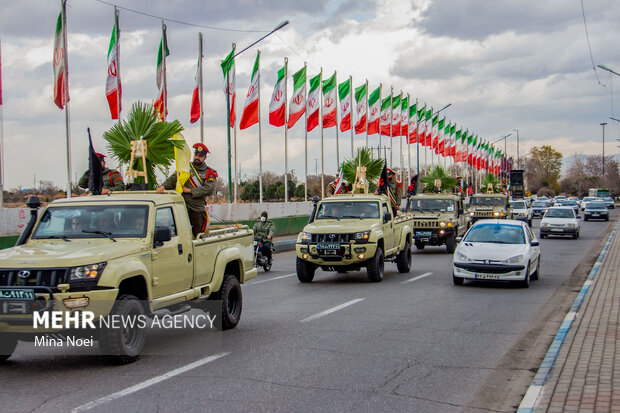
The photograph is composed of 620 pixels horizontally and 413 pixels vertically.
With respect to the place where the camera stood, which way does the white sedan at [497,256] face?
facing the viewer

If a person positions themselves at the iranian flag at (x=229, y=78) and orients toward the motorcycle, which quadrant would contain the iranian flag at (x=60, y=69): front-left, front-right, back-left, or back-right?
front-right

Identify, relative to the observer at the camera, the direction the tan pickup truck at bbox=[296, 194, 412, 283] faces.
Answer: facing the viewer and to the left of the viewer

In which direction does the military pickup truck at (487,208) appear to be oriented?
toward the camera

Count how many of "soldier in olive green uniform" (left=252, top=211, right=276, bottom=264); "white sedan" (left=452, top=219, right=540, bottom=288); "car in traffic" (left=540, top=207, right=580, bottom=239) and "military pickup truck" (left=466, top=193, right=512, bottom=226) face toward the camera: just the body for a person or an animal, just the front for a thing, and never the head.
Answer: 4

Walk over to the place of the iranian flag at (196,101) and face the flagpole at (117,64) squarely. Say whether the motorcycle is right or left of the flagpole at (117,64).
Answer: left

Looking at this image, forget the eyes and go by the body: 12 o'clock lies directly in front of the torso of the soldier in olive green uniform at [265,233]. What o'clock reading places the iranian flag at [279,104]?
The iranian flag is roughly at 6 o'clock from the soldier in olive green uniform.

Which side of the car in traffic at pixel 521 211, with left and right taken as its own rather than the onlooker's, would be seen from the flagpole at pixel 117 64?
front

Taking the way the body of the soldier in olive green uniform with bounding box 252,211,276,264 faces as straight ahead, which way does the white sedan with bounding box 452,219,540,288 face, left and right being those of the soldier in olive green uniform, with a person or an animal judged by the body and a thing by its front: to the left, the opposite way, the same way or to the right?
the same way

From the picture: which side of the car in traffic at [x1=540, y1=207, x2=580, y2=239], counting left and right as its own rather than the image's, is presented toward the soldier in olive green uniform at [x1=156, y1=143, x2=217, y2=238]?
front

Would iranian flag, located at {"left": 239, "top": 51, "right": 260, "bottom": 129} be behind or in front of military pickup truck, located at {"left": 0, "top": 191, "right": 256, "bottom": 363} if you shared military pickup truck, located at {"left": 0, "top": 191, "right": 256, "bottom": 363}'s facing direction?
behind

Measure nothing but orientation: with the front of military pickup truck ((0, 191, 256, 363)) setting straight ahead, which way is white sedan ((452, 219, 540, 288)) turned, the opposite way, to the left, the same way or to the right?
the same way

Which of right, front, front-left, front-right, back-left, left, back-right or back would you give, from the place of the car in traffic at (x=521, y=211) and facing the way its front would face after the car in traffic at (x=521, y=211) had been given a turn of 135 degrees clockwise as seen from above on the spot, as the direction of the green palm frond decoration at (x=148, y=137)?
back
